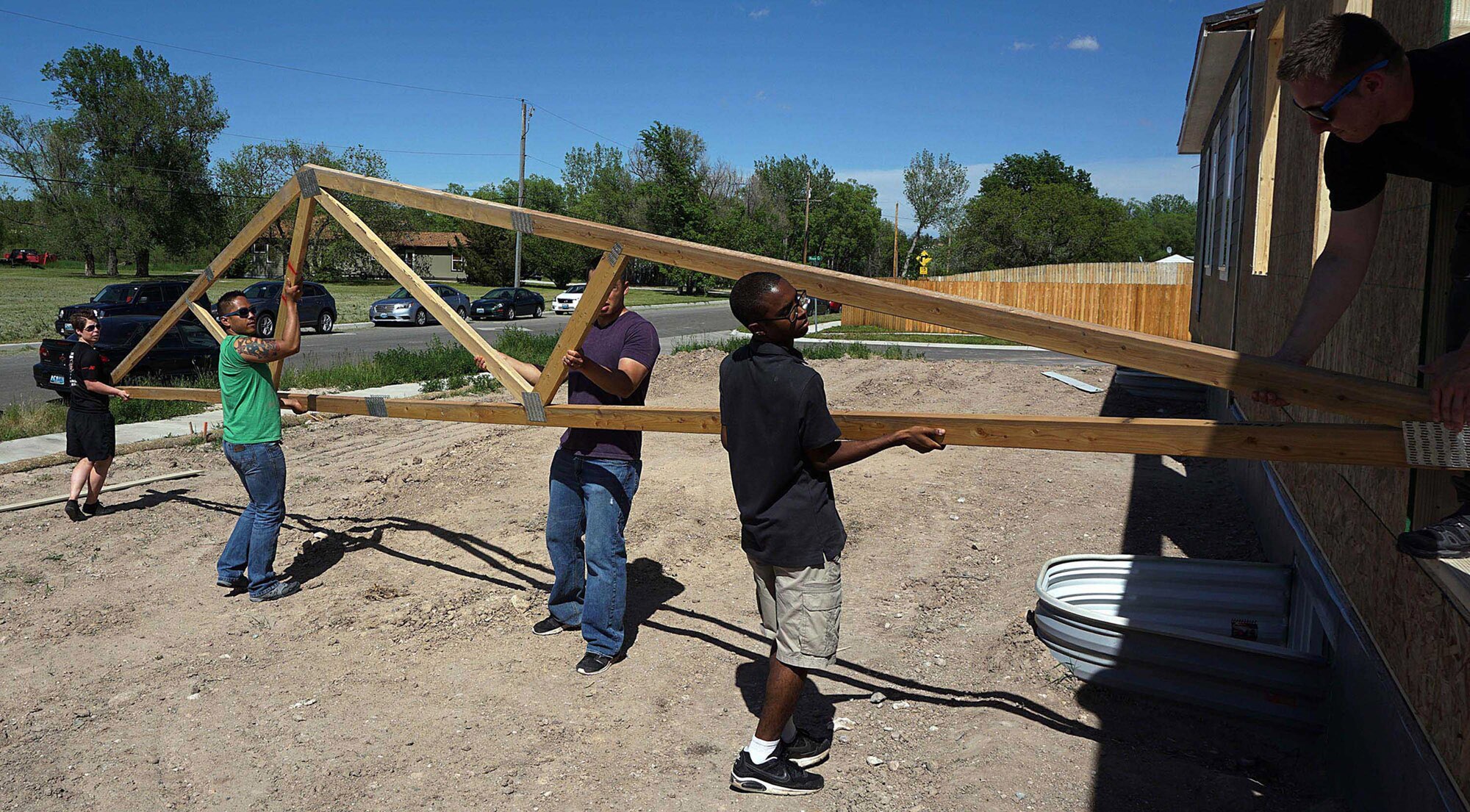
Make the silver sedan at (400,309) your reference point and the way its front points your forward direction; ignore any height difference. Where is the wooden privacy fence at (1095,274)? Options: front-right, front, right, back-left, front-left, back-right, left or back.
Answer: back-left

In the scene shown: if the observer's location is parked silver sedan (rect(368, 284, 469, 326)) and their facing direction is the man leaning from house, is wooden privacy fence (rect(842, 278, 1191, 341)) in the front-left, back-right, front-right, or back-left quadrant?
front-left

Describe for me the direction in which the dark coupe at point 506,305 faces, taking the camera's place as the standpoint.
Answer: facing the viewer and to the left of the viewer

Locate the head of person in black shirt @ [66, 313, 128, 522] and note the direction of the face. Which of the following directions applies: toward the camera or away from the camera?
toward the camera

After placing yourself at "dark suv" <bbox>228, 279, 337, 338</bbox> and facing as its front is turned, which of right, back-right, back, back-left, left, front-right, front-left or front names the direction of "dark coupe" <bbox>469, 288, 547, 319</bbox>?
back

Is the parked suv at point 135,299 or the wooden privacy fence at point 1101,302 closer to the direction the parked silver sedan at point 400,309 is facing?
the parked suv

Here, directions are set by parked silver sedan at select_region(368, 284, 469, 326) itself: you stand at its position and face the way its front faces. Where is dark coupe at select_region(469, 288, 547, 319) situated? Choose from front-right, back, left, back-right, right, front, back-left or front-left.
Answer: back

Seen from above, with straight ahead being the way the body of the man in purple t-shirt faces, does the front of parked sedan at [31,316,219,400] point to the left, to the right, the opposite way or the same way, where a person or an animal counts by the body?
the opposite way

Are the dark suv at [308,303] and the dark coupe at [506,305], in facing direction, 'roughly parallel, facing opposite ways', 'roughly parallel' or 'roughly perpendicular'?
roughly parallel

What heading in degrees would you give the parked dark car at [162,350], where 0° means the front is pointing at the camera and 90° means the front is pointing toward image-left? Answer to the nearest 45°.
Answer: approximately 225°

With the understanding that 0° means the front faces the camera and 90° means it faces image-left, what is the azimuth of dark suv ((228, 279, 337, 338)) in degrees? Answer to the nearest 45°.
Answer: approximately 45°

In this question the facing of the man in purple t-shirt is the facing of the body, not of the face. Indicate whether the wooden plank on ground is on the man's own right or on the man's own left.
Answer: on the man's own right

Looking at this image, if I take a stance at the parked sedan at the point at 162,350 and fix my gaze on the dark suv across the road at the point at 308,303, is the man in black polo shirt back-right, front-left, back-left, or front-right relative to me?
back-right

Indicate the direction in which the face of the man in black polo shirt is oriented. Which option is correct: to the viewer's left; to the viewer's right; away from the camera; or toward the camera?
to the viewer's right

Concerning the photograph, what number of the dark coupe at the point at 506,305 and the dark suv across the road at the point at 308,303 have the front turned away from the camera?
0
